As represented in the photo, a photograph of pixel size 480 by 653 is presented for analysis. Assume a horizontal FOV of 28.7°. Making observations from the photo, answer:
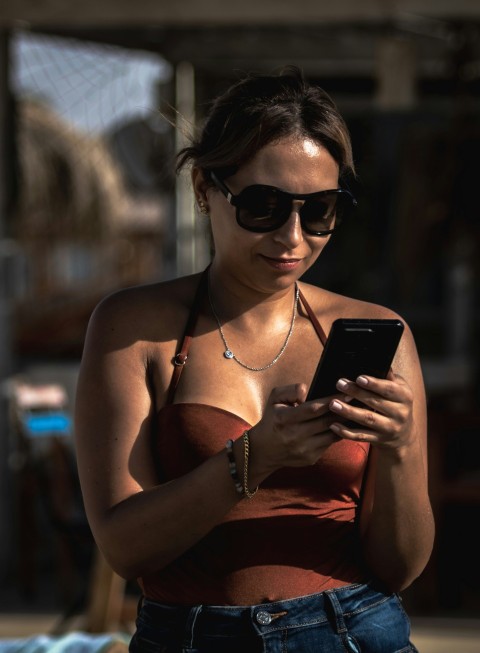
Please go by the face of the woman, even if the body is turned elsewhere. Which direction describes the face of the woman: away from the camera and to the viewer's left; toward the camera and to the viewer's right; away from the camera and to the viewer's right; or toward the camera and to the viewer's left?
toward the camera and to the viewer's right

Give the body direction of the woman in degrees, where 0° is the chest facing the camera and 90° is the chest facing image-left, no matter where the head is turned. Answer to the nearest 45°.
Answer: approximately 0°

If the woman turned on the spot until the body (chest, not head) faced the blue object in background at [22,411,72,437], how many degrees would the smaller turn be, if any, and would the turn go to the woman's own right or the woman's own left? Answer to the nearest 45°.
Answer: approximately 180°
